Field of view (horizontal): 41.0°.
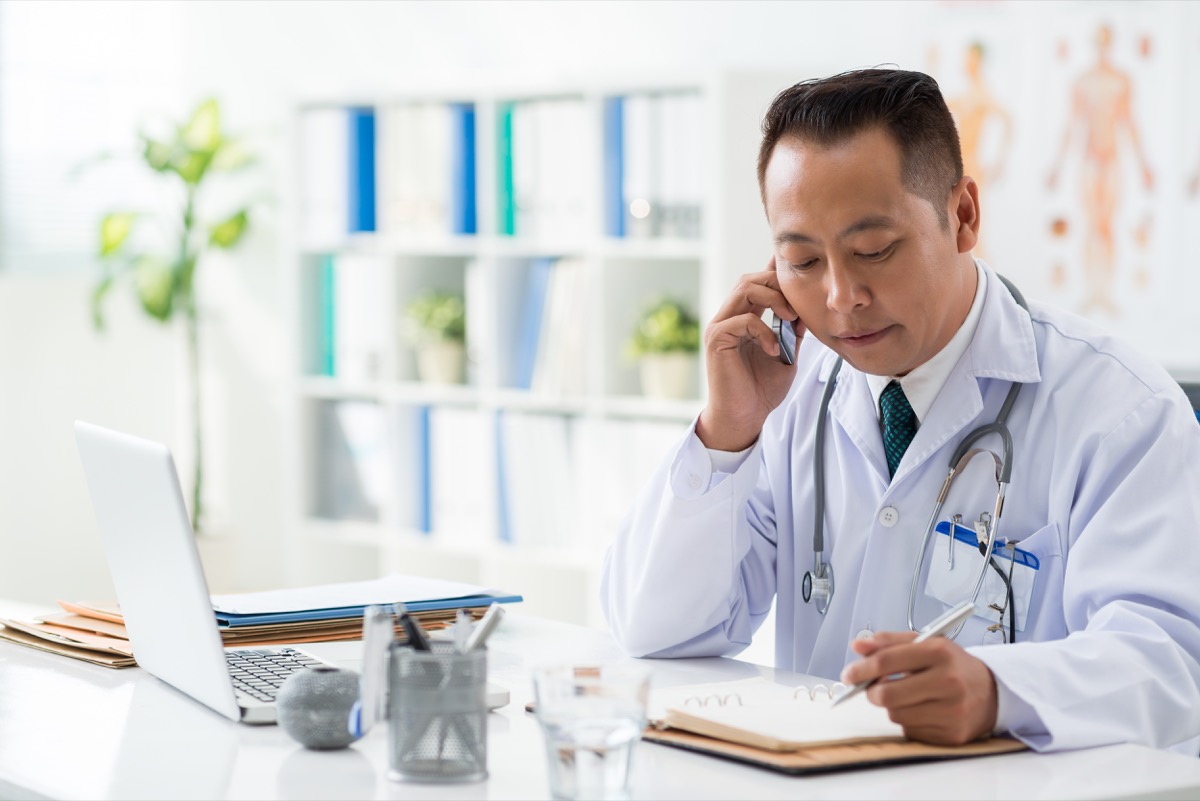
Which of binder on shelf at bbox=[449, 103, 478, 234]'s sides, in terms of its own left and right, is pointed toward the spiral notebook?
front

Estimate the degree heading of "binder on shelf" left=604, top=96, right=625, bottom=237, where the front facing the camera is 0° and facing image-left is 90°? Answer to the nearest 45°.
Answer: approximately 0°

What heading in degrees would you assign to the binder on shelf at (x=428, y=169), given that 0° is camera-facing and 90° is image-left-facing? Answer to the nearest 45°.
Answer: approximately 0°

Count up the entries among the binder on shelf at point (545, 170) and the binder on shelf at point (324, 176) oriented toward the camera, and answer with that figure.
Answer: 2

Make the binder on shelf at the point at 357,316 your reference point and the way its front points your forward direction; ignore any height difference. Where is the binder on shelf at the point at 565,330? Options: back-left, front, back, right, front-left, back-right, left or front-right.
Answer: front-left
